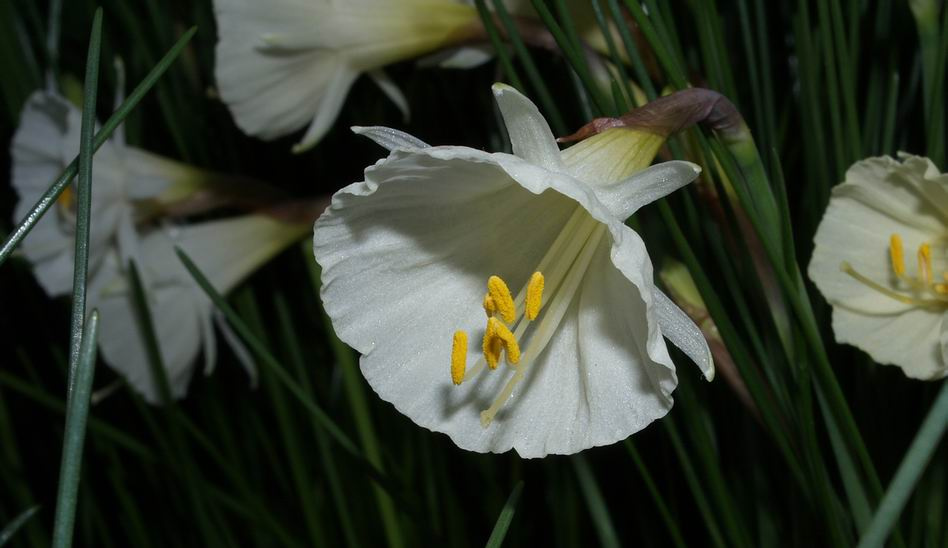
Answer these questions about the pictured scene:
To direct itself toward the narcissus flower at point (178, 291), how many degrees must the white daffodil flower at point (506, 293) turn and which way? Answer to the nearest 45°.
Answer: approximately 90° to its right

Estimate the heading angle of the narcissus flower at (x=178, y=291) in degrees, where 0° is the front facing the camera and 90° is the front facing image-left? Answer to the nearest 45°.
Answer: approximately 90°

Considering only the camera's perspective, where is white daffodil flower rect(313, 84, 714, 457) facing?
facing the viewer and to the left of the viewer

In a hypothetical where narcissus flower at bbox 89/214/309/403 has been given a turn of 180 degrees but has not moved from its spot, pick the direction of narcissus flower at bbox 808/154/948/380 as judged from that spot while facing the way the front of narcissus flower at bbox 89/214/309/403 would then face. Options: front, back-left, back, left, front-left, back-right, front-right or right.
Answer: front-right

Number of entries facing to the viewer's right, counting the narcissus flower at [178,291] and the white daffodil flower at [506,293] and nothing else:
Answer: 0

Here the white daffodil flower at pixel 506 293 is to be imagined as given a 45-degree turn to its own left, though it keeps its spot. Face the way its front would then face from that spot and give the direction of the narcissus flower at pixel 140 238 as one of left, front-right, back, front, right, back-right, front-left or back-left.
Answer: back-right
